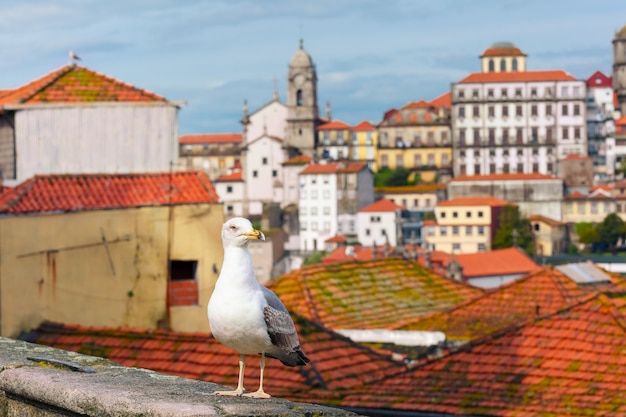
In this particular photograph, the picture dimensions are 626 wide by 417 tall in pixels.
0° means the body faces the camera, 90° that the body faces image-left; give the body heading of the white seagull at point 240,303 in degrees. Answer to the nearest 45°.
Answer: approximately 45°

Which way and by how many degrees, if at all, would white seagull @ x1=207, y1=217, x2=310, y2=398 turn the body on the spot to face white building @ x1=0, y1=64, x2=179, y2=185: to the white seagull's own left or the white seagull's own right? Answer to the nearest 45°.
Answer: approximately 135° to the white seagull's own right

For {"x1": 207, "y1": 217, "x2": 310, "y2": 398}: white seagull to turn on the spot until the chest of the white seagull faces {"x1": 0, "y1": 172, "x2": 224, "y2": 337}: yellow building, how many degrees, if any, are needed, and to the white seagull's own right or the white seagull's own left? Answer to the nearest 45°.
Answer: approximately 135° to the white seagull's own right
